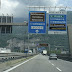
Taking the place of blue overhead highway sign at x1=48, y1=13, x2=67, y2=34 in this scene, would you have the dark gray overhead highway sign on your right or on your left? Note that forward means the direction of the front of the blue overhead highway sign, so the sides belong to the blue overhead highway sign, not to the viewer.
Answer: on your right

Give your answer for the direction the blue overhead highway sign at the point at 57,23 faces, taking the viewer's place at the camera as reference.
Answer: facing the viewer
